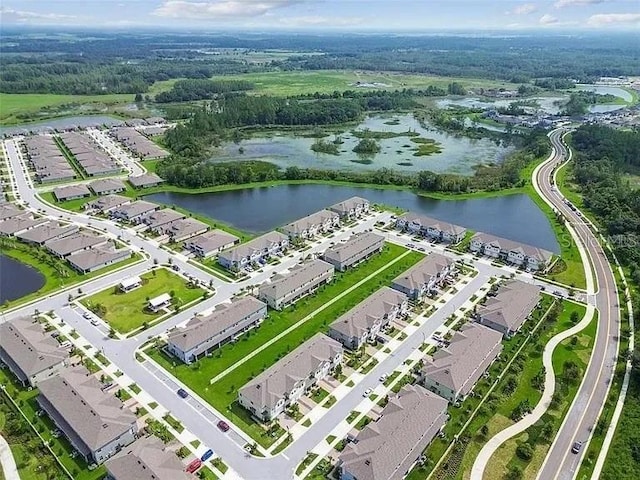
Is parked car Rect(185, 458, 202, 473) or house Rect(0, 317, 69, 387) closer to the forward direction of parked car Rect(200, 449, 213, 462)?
the parked car

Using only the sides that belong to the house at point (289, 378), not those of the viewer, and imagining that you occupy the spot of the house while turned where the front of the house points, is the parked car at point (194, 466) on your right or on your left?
on your right

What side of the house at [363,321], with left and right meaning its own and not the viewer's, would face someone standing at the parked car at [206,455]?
right

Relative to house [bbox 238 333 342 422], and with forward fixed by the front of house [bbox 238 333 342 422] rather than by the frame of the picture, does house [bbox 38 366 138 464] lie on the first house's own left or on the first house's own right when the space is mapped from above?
on the first house's own right

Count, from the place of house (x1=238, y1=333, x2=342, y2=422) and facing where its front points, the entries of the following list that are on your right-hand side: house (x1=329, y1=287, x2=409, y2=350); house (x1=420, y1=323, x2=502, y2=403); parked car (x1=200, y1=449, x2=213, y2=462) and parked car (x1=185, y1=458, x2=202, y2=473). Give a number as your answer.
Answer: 2

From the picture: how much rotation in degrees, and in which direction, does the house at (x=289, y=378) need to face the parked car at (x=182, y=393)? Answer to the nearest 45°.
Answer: approximately 135° to its right

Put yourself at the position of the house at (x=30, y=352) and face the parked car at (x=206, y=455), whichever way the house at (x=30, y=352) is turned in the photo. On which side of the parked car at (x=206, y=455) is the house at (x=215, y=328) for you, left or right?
left

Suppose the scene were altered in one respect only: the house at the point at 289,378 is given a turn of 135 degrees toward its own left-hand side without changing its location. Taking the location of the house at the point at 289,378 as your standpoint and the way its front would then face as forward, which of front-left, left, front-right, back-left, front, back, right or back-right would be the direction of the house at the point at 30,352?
left

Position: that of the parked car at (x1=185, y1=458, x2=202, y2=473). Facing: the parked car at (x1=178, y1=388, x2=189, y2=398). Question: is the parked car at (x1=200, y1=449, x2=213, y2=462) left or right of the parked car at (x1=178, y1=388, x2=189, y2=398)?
right

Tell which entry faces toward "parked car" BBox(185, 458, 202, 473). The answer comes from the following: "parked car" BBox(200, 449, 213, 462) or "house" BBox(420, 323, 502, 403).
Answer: "parked car" BBox(200, 449, 213, 462)

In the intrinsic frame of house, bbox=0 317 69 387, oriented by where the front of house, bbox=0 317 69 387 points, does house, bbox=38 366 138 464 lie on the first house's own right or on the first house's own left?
on the first house's own right

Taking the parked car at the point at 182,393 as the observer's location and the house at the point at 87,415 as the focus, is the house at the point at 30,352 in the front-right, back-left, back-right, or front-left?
front-right

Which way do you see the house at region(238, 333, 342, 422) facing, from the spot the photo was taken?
facing the viewer and to the right of the viewer

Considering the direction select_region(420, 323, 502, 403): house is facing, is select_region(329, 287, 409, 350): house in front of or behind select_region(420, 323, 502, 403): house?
in front
